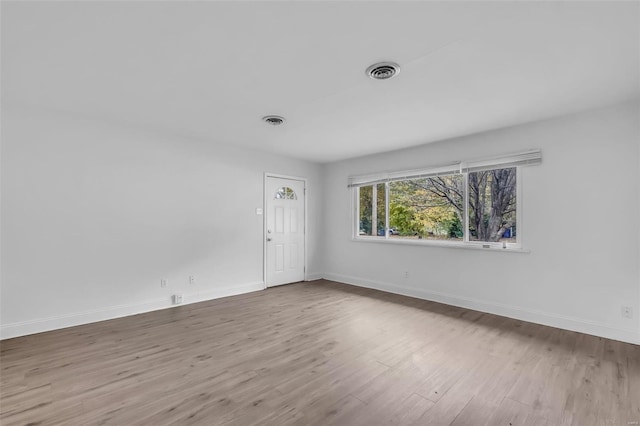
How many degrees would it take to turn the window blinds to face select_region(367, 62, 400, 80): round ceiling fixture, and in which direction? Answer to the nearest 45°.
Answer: approximately 45° to its left

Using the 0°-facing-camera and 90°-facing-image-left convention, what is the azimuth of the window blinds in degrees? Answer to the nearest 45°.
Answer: approximately 45°

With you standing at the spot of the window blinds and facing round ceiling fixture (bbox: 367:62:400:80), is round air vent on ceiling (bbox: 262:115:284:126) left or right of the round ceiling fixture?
right

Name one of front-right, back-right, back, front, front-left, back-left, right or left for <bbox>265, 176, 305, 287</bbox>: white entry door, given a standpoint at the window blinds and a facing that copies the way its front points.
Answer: front-right

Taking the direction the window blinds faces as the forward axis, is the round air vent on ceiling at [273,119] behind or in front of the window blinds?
in front
